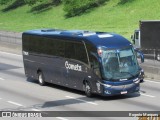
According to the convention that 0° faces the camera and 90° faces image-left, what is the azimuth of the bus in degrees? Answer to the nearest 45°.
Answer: approximately 315°
